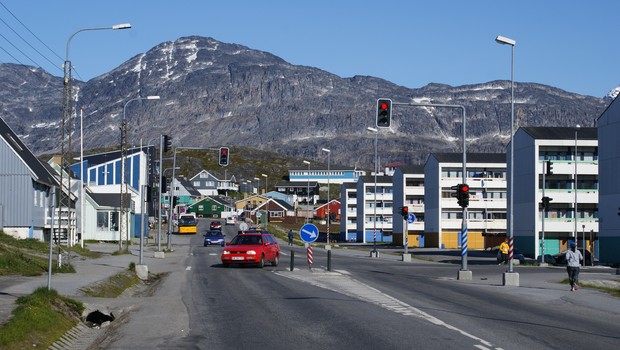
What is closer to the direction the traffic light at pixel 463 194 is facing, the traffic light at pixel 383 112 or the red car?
the traffic light

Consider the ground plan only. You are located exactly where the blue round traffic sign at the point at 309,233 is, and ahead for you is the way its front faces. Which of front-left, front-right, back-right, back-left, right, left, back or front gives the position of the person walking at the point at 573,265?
front-left

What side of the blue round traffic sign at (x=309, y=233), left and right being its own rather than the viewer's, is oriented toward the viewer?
front

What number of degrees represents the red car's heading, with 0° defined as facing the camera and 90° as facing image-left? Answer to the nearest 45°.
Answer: approximately 45°

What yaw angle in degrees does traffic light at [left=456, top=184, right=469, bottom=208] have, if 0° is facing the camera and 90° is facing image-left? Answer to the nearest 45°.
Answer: approximately 0°

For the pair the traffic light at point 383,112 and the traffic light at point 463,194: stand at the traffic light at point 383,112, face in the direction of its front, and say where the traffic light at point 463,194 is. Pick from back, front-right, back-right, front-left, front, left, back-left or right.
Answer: back-left

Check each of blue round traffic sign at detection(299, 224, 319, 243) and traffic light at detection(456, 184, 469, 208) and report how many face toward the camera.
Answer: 2

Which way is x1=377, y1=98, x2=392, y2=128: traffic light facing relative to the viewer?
toward the camera

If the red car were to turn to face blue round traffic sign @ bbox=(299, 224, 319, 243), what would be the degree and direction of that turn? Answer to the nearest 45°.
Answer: approximately 90° to its left

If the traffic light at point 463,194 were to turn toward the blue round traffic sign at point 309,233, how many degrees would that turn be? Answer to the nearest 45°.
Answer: approximately 90° to its right

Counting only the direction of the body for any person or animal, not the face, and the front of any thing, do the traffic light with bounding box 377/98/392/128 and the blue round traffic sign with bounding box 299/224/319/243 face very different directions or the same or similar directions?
same or similar directions

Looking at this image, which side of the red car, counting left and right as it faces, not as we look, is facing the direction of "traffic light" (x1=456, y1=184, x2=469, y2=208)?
left

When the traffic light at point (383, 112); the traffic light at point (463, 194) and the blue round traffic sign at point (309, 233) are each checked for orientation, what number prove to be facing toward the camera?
3
